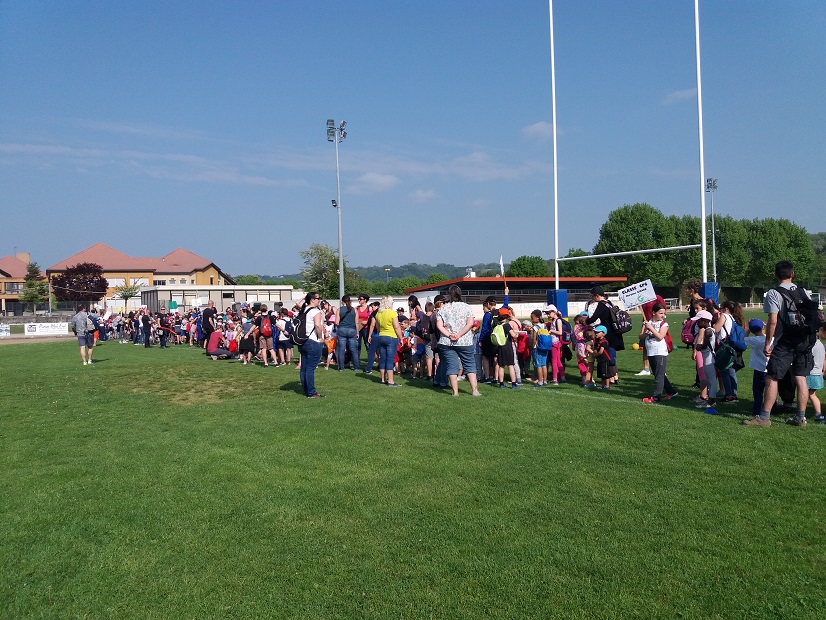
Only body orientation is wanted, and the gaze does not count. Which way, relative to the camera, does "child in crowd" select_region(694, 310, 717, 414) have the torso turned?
to the viewer's left

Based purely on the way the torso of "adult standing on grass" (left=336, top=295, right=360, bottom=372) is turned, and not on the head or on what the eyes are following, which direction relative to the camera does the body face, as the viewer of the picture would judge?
away from the camera

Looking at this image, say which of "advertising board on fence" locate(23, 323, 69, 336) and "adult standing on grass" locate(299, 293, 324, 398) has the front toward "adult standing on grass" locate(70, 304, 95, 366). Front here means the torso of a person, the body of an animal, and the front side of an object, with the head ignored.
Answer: the advertising board on fence

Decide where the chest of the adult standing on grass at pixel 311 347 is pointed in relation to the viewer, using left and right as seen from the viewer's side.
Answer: facing to the right of the viewer

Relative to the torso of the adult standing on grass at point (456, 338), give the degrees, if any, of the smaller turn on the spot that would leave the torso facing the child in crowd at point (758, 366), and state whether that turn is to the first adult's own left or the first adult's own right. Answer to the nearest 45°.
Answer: approximately 135° to the first adult's own right

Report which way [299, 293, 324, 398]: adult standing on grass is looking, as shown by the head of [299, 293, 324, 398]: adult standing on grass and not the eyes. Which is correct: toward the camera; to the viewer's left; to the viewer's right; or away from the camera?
to the viewer's right

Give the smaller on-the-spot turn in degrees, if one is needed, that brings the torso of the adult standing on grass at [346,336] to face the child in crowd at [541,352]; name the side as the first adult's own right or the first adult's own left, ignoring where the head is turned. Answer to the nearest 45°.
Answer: approximately 135° to the first adult's own right

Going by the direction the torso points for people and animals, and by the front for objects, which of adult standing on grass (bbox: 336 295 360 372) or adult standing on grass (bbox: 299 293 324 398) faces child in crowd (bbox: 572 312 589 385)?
adult standing on grass (bbox: 299 293 324 398)

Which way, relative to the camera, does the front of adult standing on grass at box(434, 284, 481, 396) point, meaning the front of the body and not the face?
away from the camera

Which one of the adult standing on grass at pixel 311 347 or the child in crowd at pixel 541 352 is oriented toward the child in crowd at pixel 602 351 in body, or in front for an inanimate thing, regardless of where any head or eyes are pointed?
the adult standing on grass
